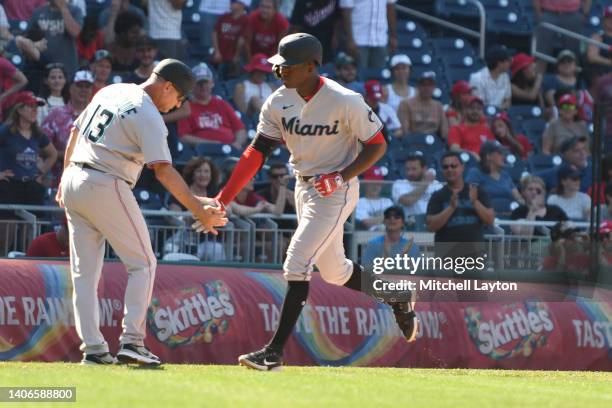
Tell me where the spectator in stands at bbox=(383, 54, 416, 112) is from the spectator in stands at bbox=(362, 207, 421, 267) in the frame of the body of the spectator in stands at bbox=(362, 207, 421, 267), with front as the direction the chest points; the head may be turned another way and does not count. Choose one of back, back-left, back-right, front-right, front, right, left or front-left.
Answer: back

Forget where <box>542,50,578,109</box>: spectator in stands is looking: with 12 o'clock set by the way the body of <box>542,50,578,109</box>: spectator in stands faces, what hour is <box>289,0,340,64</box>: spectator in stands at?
<box>289,0,340,64</box>: spectator in stands is roughly at 2 o'clock from <box>542,50,578,109</box>: spectator in stands.

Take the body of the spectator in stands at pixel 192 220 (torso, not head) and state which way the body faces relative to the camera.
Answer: toward the camera

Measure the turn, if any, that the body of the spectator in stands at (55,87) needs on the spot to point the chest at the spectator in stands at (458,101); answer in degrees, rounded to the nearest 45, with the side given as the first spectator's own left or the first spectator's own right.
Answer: approximately 90° to the first spectator's own left

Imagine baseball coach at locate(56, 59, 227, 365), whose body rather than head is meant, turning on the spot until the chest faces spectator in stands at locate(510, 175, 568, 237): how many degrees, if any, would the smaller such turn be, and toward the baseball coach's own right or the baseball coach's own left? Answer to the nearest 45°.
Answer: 0° — they already face them

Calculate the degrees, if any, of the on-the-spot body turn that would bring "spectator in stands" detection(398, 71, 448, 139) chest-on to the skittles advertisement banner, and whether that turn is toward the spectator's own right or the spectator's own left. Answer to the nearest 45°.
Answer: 0° — they already face it

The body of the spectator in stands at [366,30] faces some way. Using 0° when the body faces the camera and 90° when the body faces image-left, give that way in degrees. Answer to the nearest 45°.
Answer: approximately 0°

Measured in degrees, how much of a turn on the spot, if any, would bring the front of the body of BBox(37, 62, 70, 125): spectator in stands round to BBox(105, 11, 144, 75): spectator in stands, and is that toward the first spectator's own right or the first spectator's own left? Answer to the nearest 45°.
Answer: approximately 135° to the first spectator's own left

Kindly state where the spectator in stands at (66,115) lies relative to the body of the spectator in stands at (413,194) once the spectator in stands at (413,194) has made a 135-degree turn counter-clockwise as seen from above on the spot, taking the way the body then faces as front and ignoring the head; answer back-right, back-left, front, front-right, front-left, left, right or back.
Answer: back

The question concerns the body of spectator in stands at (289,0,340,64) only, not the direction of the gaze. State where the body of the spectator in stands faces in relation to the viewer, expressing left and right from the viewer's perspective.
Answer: facing the viewer

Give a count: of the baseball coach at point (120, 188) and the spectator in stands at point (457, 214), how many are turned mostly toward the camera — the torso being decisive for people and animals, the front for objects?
1

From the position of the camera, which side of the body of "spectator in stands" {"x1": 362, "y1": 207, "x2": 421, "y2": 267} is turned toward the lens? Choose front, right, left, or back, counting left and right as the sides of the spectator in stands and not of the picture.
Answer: front

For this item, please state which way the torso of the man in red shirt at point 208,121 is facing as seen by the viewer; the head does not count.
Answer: toward the camera
